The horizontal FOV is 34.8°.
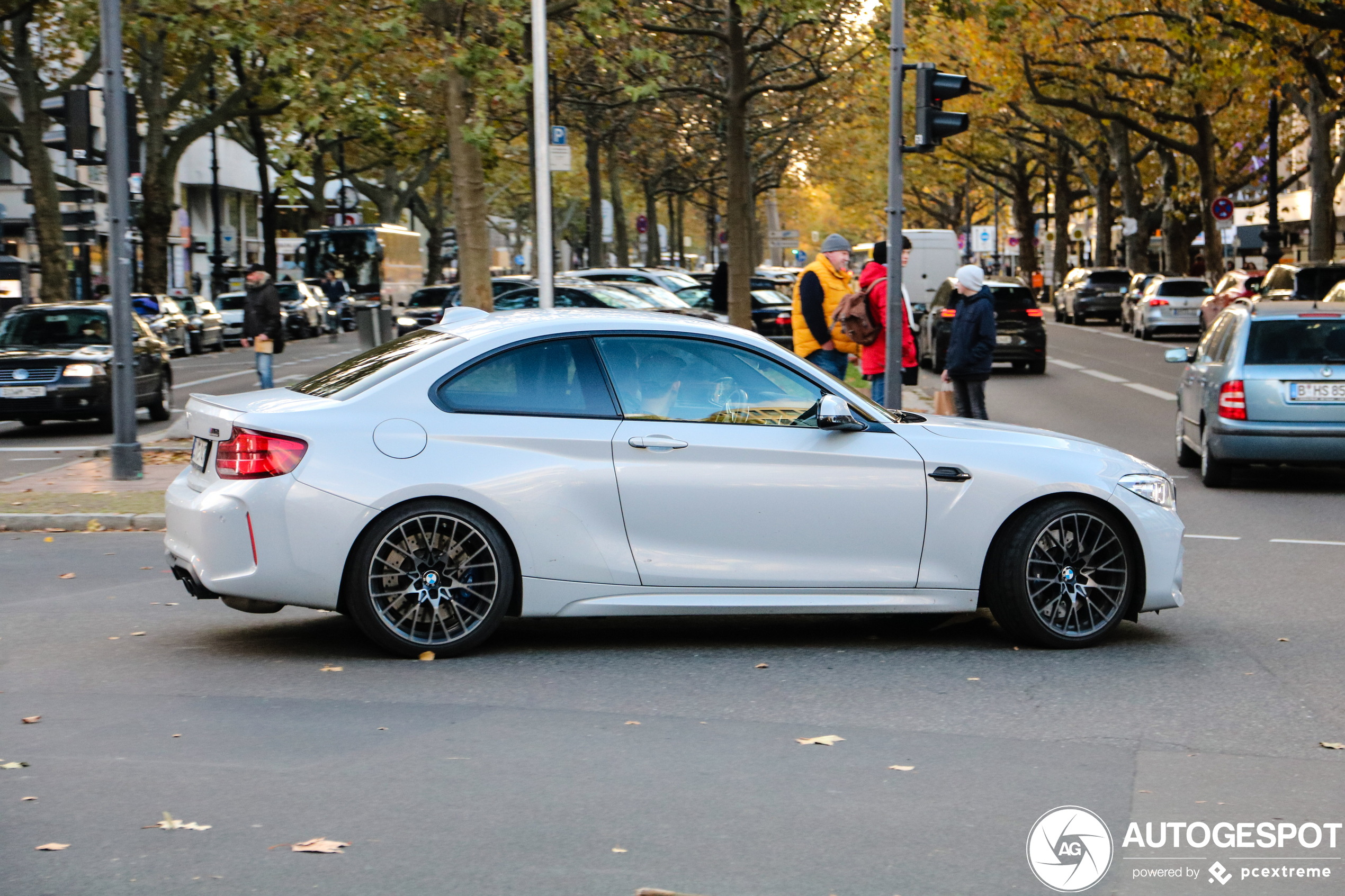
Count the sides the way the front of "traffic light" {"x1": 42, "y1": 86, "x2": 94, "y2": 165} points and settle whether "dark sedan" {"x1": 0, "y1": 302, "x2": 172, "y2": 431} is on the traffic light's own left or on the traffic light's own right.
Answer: on the traffic light's own right

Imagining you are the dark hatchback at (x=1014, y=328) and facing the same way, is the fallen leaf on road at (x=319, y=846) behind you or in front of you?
behind

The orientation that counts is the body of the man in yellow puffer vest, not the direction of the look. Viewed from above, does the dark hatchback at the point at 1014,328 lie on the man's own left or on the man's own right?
on the man's own left

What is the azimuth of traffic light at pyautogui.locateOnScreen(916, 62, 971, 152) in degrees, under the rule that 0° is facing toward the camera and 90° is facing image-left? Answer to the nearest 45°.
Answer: approximately 270°

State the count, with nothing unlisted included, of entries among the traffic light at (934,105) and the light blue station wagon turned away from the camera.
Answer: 1

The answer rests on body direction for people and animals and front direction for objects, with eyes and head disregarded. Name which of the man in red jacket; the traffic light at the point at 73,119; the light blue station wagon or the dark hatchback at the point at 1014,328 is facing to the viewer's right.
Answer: the man in red jacket

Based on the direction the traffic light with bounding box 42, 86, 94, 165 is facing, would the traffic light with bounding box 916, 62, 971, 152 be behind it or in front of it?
behind

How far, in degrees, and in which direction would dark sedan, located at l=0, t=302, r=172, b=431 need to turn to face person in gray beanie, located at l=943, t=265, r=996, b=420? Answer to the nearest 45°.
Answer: approximately 90° to its left

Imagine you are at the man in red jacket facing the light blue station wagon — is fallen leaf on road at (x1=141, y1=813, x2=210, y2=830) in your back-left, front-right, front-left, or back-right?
front-right

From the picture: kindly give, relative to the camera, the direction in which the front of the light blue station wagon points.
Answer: facing away from the viewer

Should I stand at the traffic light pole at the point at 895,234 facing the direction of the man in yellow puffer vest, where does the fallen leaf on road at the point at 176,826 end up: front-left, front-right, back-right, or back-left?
front-left

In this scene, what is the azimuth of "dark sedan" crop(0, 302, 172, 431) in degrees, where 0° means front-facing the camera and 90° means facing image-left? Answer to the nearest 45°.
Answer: approximately 45°

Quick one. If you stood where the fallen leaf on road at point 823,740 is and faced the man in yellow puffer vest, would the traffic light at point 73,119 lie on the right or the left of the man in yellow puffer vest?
left

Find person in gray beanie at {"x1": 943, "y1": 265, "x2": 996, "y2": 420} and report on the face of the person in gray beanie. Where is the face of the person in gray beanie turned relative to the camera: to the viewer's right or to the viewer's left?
to the viewer's left
